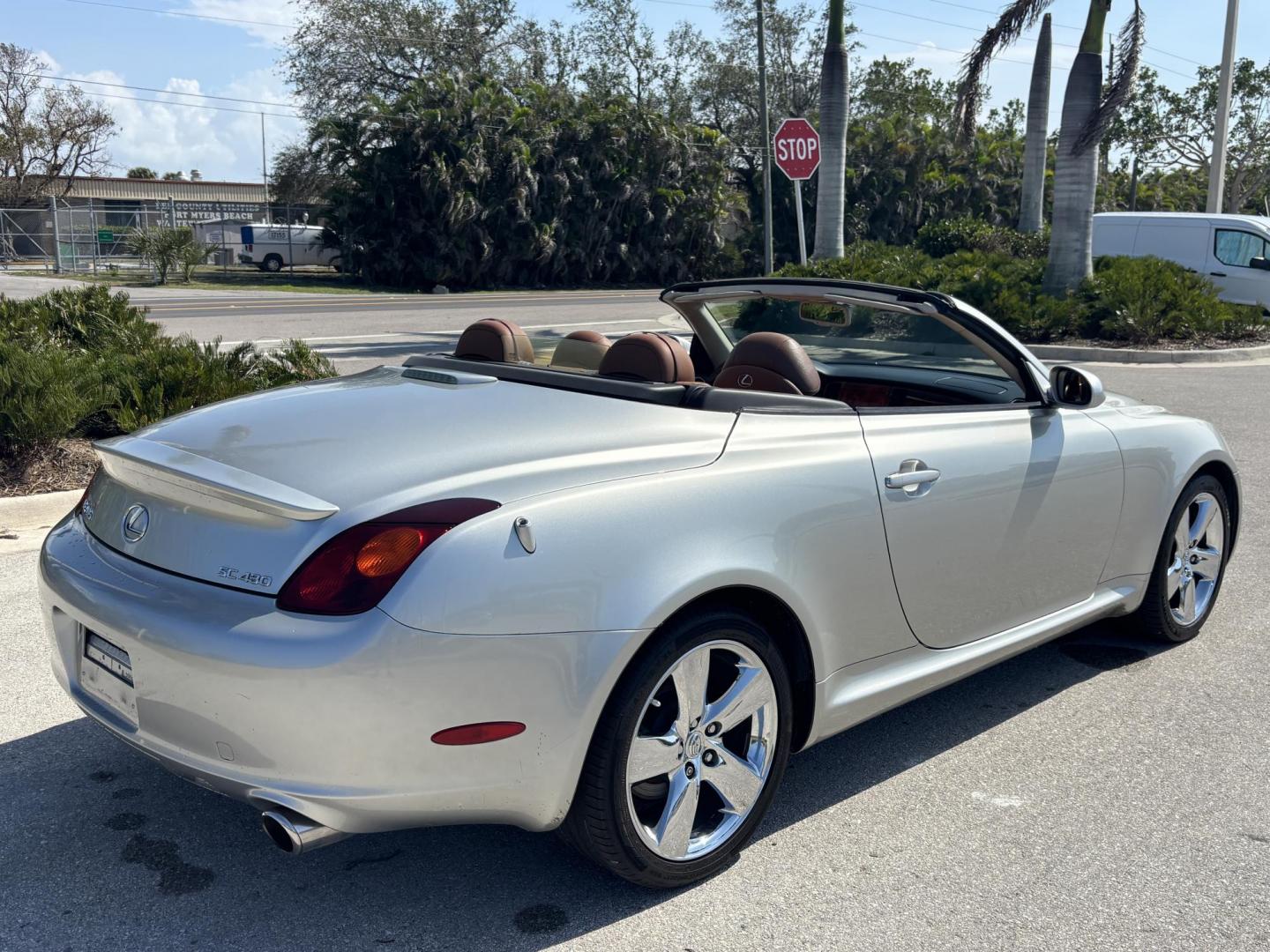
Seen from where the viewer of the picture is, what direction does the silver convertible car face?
facing away from the viewer and to the right of the viewer

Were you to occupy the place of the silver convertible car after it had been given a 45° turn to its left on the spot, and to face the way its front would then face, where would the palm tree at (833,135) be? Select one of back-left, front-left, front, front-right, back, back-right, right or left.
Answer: front

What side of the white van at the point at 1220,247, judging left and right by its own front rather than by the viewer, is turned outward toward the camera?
right

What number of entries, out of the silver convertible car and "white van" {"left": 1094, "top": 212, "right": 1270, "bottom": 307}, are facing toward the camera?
0

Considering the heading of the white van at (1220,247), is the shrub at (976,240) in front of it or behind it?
behind

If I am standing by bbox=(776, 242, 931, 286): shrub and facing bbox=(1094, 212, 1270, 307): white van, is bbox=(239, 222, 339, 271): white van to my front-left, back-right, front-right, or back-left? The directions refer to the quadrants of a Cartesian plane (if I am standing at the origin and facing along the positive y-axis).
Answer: back-left

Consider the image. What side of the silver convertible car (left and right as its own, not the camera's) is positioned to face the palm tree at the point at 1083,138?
front

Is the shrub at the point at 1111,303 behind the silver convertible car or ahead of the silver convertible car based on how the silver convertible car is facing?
ahead

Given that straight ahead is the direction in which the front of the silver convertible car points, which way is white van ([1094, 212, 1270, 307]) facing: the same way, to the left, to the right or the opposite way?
to the right

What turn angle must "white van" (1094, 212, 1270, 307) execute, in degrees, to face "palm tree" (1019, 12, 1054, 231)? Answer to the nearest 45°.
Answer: approximately 135° to its left

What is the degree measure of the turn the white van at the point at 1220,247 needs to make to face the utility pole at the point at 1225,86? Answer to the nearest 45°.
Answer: approximately 90° to its left

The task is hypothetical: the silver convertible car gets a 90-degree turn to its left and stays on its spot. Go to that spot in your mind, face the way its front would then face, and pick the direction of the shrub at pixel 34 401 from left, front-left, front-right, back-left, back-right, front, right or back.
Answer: front

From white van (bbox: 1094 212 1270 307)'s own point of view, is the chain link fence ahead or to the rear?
to the rear

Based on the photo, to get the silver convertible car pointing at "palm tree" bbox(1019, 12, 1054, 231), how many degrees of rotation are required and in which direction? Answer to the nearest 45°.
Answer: approximately 45° to its left
